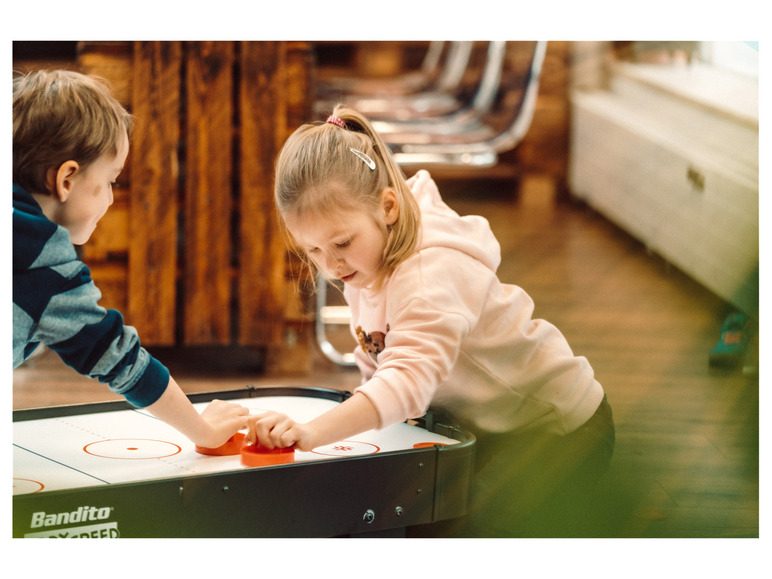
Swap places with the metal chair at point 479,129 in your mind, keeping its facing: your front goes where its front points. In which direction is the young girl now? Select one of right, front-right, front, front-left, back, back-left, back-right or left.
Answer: left

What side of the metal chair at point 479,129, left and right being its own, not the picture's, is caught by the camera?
left

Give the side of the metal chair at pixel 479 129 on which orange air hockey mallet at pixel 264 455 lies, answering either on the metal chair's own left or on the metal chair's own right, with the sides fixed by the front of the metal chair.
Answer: on the metal chair's own left

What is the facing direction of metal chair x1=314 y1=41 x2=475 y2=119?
to the viewer's left

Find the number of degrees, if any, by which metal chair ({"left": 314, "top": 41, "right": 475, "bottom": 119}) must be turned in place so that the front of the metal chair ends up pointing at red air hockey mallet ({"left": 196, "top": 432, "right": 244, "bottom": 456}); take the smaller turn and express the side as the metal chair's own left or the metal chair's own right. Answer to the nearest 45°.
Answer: approximately 90° to the metal chair's own left

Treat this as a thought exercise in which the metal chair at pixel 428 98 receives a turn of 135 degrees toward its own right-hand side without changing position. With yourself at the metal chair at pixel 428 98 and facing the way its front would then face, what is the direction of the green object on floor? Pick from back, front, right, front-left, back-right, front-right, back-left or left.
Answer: back-right

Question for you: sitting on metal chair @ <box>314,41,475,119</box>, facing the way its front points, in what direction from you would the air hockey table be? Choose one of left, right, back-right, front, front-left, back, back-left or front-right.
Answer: left

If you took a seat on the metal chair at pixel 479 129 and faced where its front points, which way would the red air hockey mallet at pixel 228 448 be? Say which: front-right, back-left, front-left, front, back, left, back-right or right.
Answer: left

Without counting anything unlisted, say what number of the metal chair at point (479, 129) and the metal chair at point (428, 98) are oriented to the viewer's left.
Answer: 2
